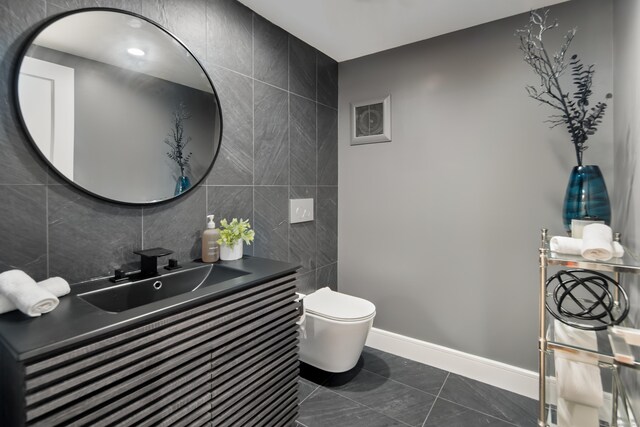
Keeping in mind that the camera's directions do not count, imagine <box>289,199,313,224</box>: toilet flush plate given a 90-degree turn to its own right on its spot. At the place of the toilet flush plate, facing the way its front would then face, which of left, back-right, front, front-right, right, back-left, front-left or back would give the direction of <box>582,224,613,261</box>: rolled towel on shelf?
left

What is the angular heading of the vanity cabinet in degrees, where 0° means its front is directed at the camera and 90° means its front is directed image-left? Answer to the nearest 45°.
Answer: approximately 315°

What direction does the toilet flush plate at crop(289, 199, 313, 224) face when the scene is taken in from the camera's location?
facing the viewer and to the right of the viewer

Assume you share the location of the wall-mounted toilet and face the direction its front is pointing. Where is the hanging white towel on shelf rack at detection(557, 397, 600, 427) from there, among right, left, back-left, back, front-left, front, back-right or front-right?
front

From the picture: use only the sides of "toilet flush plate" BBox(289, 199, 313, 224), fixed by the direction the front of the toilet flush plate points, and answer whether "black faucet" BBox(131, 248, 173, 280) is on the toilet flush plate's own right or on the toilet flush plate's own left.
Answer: on the toilet flush plate's own right

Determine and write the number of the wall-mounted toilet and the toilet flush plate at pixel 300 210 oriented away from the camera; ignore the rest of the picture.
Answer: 0

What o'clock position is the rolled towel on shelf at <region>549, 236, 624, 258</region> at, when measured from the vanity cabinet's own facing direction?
The rolled towel on shelf is roughly at 11 o'clock from the vanity cabinet.

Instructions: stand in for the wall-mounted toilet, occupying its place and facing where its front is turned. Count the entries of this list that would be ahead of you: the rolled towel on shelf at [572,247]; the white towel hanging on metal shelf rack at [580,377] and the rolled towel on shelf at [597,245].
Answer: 3

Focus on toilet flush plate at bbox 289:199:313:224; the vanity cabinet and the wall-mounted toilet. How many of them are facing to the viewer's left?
0

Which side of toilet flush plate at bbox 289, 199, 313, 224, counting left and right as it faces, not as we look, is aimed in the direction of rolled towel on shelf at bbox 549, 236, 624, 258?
front

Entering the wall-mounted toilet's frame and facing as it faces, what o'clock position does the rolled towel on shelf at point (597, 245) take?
The rolled towel on shelf is roughly at 12 o'clock from the wall-mounted toilet.

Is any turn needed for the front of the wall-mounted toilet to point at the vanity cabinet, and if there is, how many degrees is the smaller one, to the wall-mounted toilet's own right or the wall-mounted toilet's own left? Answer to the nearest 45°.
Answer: approximately 90° to the wall-mounted toilet's own right

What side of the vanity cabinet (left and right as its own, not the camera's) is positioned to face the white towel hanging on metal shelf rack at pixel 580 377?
front
